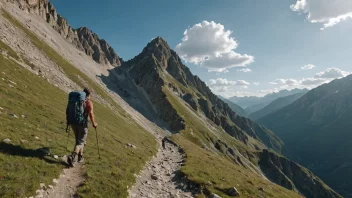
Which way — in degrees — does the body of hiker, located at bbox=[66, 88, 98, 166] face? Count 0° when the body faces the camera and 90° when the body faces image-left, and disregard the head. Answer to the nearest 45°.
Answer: approximately 225°
